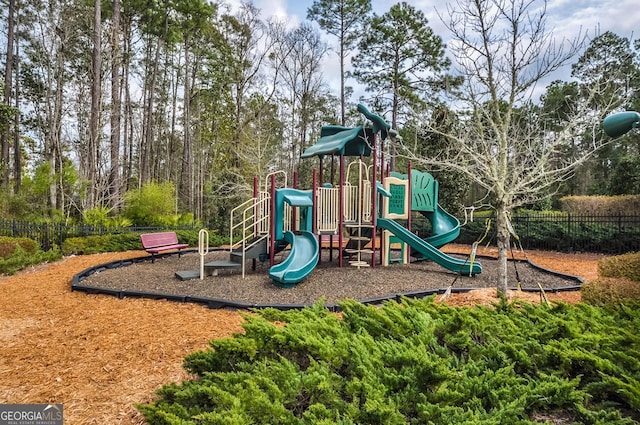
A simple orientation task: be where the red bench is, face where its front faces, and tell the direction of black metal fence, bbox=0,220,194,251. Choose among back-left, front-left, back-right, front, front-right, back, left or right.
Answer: back

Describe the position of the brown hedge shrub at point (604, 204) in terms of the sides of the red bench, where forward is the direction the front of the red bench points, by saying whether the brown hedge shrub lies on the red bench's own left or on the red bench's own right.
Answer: on the red bench's own left

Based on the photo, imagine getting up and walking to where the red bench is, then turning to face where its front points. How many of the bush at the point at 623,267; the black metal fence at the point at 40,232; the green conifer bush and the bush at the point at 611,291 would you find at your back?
1

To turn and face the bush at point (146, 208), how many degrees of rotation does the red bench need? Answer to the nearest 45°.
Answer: approximately 135° to its left

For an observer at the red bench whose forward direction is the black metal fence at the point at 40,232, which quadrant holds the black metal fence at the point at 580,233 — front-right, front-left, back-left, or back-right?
back-right

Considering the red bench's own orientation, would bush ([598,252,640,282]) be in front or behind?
in front

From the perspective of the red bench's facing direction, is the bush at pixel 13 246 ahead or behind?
behind

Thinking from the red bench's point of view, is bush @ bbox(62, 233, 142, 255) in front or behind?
behind
